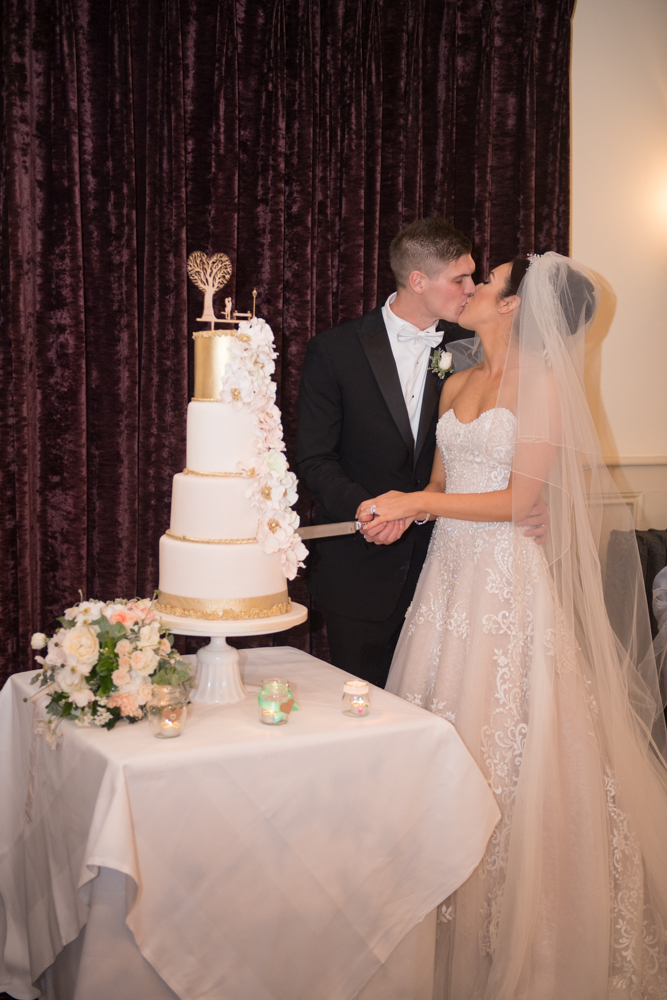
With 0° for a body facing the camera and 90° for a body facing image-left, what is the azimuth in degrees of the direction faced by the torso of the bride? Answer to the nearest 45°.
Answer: approximately 45°

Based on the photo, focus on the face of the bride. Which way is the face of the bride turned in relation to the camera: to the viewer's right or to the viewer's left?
to the viewer's left

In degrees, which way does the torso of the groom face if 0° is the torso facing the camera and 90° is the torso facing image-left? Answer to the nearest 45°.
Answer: approximately 315°

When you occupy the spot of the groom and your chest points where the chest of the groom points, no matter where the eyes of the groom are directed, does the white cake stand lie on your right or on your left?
on your right

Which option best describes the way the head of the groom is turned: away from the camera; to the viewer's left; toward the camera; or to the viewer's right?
to the viewer's right

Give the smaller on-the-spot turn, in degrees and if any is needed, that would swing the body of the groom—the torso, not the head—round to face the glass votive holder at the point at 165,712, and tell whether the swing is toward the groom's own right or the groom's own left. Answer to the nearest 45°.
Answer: approximately 45° to the groom's own right

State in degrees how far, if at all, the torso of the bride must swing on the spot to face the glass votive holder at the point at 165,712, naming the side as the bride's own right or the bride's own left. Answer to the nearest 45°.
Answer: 0° — they already face it

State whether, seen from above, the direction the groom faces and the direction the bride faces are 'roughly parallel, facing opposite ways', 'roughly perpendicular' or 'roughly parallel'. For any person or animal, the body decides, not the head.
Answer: roughly perpendicular
